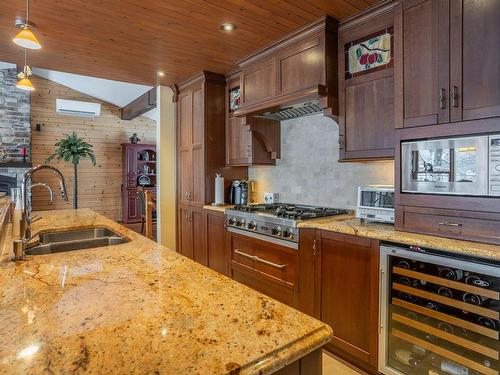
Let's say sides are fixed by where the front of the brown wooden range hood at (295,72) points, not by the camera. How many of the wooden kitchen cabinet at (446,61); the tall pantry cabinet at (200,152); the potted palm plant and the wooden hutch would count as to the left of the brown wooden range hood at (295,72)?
1

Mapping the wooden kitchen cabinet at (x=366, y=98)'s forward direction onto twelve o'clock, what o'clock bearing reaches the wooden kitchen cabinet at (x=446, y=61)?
the wooden kitchen cabinet at (x=446, y=61) is roughly at 9 o'clock from the wooden kitchen cabinet at (x=366, y=98).

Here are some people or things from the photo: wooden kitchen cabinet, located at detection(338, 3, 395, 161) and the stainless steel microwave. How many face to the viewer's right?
0

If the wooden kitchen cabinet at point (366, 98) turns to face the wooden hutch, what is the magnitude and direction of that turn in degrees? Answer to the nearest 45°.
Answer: approximately 90° to its right

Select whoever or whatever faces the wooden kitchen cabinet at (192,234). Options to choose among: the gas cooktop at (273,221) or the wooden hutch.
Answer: the wooden hutch

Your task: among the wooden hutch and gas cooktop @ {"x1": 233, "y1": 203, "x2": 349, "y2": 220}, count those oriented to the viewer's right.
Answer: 0

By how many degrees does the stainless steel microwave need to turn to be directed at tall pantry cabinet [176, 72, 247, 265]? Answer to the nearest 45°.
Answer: approximately 45° to its right

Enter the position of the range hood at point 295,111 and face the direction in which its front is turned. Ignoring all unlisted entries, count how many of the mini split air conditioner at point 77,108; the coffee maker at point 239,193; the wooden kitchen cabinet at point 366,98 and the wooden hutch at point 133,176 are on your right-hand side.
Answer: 3

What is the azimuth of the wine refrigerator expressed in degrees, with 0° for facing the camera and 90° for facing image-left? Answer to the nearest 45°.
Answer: approximately 45°

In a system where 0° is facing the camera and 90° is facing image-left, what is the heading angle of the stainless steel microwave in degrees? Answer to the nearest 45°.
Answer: approximately 45°

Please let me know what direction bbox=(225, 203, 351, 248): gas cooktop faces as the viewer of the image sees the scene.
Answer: facing the viewer and to the left of the viewer

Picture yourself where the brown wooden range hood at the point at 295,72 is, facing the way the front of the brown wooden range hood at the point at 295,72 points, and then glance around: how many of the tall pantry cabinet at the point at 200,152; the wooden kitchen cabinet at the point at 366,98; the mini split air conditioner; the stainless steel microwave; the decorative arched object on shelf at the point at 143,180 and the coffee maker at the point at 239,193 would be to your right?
4

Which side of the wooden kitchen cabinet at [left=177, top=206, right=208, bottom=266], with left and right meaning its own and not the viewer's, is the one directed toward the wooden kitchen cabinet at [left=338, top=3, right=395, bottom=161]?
left
